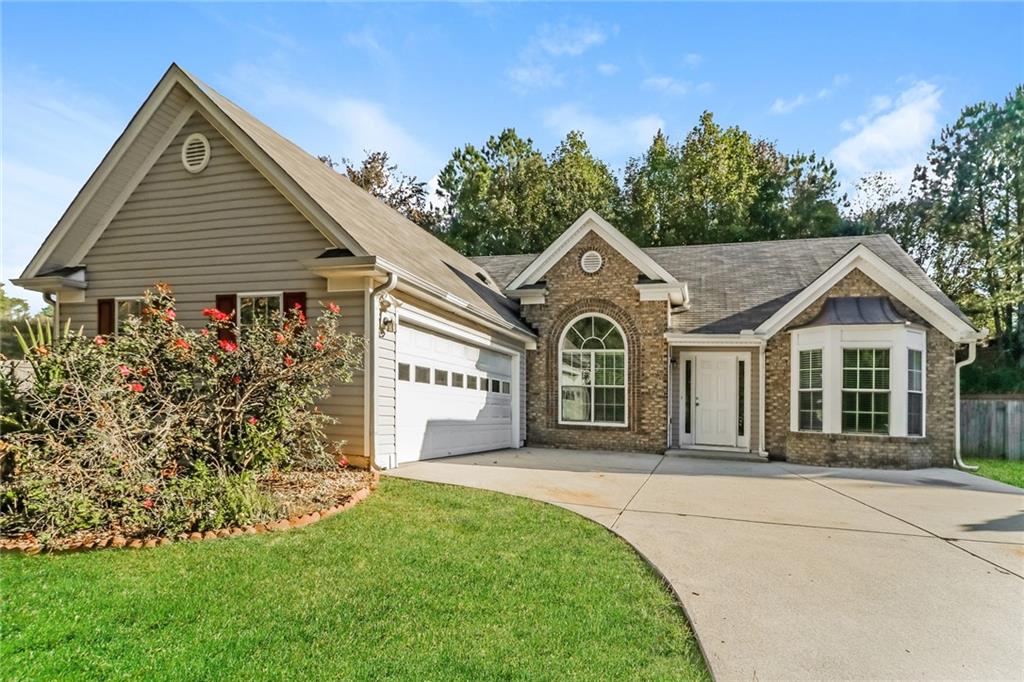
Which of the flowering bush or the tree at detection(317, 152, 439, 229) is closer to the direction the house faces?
the flowering bush

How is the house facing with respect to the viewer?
toward the camera

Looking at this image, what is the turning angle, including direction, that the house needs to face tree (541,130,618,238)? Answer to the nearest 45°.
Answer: approximately 180°

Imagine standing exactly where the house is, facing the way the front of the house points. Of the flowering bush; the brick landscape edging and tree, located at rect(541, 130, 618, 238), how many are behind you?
1

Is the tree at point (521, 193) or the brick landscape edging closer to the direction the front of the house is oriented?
the brick landscape edging

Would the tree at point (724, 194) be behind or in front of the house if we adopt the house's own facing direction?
behind

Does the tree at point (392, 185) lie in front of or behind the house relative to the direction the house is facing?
behind

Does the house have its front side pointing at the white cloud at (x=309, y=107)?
no

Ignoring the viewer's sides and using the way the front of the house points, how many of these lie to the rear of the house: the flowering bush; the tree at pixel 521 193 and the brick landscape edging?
1

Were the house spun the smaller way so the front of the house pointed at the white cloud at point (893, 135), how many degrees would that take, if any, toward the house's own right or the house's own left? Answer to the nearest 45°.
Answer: approximately 135° to the house's own left
